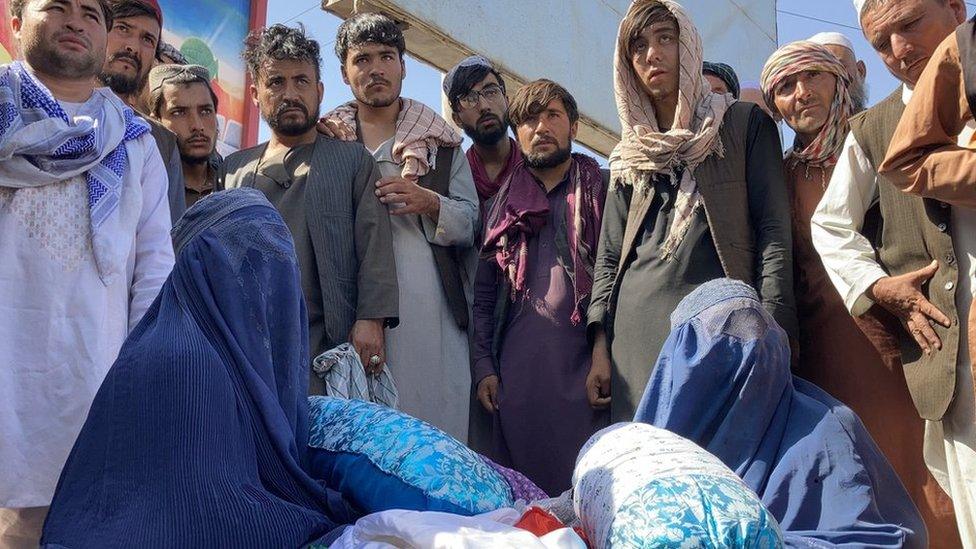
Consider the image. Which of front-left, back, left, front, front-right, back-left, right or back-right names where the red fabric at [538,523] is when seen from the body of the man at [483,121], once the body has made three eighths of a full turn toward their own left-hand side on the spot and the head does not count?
back-right

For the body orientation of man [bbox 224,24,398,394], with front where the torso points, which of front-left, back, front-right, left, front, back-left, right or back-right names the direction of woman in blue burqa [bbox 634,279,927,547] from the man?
front-left

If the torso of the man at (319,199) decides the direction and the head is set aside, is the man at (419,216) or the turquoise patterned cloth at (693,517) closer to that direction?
the turquoise patterned cloth

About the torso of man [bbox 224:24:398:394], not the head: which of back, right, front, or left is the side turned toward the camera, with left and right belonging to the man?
front

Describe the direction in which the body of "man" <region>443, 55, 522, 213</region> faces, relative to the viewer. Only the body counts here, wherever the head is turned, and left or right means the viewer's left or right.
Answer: facing the viewer

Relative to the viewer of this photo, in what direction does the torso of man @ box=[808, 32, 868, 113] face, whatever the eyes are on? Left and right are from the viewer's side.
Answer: facing the viewer and to the left of the viewer

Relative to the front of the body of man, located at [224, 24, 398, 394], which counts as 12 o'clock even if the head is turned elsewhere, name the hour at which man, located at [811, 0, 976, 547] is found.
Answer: man, located at [811, 0, 976, 547] is roughly at 10 o'clock from man, located at [224, 24, 398, 394].

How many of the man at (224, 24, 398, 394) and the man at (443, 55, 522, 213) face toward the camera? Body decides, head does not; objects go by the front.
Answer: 2

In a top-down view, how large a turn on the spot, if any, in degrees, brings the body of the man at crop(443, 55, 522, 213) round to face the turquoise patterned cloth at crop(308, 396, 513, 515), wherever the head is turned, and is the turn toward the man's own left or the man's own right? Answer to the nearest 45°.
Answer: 0° — they already face it
